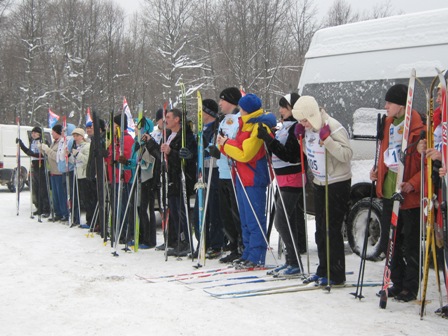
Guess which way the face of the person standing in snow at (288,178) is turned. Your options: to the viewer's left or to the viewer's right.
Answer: to the viewer's left

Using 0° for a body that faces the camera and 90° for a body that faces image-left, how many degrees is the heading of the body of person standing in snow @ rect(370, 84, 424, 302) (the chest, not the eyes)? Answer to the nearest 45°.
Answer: approximately 45°

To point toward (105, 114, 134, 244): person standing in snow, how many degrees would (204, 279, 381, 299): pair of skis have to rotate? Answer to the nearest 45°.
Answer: approximately 45° to its right

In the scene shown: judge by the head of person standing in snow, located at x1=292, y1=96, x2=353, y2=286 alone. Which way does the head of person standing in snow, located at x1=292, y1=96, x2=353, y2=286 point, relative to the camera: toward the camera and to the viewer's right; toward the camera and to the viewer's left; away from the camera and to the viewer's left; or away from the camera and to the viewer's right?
toward the camera and to the viewer's left

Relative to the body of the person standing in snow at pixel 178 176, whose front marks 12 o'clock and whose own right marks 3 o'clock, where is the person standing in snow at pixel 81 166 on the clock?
the person standing in snow at pixel 81 166 is roughly at 2 o'clock from the person standing in snow at pixel 178 176.

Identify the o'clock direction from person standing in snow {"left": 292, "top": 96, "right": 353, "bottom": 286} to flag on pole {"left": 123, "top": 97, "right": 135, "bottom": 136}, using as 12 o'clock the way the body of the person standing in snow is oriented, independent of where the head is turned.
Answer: The flag on pole is roughly at 3 o'clock from the person standing in snow.

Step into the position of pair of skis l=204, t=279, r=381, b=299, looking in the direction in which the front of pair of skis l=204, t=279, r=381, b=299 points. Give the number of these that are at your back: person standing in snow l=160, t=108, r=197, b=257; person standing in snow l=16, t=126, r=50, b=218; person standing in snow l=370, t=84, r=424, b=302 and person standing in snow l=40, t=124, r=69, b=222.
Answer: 1

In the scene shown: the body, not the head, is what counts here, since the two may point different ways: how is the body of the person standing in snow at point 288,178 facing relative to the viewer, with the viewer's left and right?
facing to the left of the viewer

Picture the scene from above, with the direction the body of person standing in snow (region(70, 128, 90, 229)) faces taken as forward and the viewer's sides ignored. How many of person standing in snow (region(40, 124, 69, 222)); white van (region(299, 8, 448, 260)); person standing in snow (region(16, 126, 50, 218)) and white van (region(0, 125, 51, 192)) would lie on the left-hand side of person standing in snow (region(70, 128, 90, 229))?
1

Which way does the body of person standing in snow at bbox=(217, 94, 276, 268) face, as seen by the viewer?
to the viewer's left
